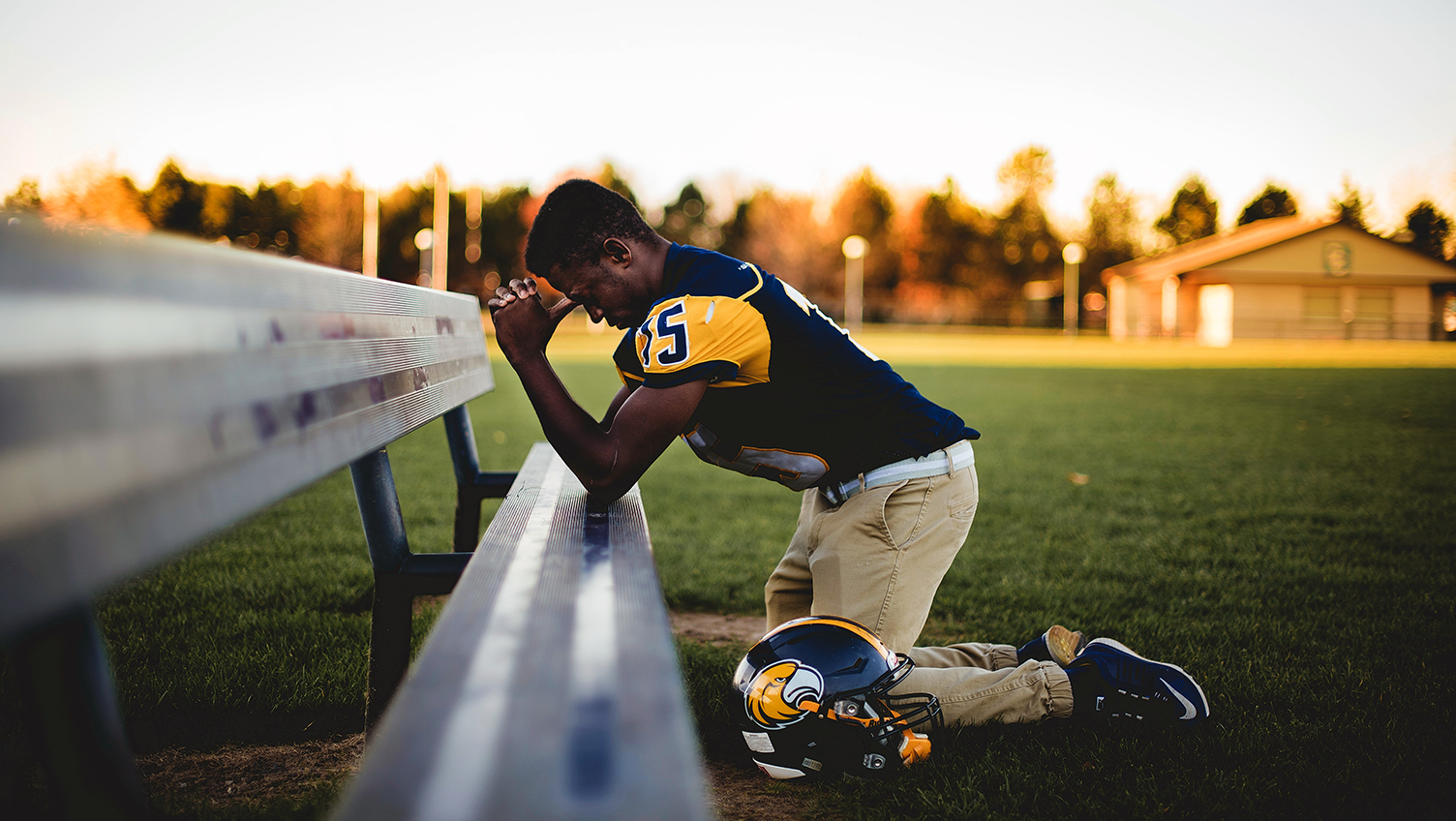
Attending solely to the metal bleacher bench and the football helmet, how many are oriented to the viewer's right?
2

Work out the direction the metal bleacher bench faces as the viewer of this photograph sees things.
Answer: facing to the right of the viewer

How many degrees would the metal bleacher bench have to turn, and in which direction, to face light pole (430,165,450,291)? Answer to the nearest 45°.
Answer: approximately 90° to its left

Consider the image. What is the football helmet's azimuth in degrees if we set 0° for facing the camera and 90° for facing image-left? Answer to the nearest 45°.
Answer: approximately 270°
